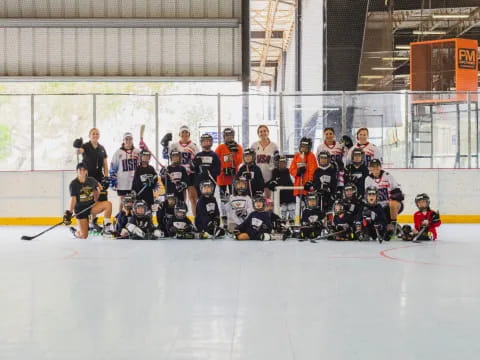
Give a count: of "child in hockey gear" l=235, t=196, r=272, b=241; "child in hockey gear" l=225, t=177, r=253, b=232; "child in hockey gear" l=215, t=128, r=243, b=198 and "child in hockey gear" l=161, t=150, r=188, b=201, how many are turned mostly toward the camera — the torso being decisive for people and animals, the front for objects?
4

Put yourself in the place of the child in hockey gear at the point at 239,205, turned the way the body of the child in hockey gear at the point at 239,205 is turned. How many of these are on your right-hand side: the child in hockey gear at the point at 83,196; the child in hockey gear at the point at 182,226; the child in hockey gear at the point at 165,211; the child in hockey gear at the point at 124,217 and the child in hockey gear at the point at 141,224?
5

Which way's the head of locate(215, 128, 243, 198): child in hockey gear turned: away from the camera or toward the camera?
toward the camera

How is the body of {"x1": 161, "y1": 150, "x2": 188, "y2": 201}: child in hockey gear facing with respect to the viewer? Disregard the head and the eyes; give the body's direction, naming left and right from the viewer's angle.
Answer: facing the viewer

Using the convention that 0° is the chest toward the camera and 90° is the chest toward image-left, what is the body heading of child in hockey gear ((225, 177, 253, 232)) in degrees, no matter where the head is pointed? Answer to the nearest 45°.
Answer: approximately 0°

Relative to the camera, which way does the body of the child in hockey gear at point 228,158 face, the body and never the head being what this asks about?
toward the camera

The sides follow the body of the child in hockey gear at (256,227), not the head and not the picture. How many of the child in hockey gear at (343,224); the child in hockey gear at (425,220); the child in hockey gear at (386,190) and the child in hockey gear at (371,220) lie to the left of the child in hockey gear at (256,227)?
4

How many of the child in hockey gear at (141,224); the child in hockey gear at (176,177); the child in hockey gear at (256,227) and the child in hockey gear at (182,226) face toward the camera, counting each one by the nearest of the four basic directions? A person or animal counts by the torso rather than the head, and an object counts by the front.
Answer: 4

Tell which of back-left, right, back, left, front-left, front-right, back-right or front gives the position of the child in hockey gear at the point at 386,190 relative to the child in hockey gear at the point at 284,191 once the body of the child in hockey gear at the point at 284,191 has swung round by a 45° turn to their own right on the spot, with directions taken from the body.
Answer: left

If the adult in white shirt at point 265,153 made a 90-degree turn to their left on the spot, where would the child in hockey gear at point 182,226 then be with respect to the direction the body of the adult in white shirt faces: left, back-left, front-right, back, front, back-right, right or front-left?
back-right

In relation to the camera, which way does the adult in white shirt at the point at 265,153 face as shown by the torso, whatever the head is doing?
toward the camera

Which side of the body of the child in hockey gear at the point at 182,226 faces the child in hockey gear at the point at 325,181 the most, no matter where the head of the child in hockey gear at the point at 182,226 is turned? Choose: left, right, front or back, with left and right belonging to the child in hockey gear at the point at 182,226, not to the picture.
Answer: left
